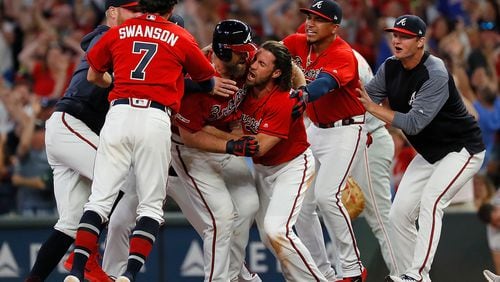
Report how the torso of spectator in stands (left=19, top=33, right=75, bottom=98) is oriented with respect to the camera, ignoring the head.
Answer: toward the camera

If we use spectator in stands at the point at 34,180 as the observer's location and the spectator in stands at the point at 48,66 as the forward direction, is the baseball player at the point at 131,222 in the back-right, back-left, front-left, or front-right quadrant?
back-right

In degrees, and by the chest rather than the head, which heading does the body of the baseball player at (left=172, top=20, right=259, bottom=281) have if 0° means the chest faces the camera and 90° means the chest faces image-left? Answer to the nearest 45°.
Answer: approximately 315°

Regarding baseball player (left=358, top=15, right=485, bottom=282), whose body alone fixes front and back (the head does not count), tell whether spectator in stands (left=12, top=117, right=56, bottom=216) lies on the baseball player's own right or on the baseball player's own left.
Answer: on the baseball player's own right

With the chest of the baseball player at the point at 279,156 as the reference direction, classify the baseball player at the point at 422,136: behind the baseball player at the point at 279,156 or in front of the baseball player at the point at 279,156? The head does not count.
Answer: behind

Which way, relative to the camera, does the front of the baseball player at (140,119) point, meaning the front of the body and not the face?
away from the camera

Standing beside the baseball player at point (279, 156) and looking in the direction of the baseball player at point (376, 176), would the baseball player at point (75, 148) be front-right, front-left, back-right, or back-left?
back-left

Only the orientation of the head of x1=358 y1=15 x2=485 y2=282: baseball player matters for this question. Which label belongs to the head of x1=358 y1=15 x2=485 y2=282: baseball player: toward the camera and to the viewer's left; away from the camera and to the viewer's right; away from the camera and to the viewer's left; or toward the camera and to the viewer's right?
toward the camera and to the viewer's left

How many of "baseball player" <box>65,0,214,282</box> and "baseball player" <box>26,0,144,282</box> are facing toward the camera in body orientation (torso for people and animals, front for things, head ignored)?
0

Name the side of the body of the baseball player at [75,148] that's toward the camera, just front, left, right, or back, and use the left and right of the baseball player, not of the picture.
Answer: right
